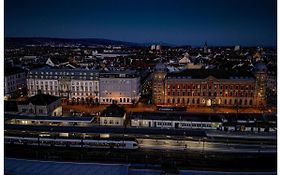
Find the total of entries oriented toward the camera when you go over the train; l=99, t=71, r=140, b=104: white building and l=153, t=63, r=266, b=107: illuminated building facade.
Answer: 2

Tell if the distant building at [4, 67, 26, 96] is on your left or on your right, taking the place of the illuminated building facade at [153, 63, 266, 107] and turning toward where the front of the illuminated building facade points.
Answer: on your right

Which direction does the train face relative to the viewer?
to the viewer's right

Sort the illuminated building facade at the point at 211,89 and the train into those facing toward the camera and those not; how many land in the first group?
1

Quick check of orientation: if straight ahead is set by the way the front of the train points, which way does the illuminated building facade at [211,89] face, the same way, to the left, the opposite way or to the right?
to the right

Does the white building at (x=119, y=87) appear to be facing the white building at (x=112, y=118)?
yes

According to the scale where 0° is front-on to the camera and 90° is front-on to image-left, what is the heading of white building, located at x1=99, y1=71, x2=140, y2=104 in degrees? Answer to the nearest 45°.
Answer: approximately 0°

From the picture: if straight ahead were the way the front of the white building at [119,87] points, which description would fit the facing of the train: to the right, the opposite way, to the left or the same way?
to the left

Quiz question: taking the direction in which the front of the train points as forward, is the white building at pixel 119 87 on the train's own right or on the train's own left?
on the train's own left
